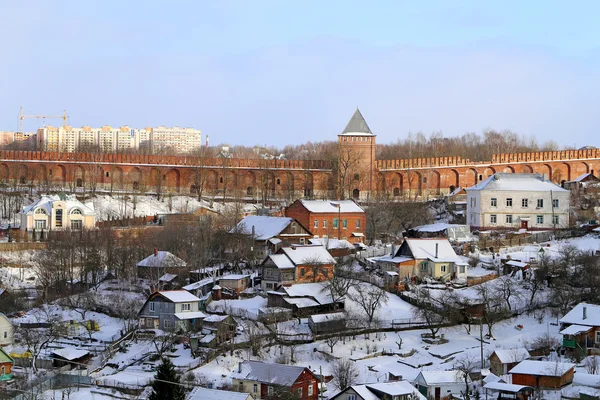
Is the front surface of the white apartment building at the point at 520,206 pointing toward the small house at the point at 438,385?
yes

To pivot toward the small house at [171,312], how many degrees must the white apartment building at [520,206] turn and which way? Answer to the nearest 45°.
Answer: approximately 45° to its right

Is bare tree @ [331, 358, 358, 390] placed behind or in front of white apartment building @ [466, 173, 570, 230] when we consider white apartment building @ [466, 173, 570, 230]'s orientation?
in front

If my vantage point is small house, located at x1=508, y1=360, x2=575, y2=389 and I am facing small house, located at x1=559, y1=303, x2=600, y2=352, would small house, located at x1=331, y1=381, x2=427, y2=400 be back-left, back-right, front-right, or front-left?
back-left

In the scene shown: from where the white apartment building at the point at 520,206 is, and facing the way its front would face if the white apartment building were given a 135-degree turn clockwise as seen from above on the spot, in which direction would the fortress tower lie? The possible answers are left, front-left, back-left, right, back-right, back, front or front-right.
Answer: front

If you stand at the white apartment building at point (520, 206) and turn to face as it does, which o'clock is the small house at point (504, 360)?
The small house is roughly at 12 o'clock from the white apartment building.

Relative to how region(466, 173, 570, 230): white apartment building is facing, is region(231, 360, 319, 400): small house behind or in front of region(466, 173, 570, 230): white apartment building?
in front

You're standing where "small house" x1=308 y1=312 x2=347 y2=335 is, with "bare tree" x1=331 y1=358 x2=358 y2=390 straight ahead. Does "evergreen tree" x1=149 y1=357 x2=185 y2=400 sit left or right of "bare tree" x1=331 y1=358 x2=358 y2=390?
right

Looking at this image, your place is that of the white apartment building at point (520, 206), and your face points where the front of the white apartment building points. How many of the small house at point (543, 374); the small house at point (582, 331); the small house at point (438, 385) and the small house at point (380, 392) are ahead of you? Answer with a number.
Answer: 4

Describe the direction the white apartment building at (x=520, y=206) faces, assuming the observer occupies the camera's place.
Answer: facing the viewer

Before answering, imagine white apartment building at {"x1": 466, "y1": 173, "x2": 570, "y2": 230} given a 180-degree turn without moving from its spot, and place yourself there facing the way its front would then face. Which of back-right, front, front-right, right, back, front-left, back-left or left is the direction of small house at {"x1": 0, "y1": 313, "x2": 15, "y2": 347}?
back-left

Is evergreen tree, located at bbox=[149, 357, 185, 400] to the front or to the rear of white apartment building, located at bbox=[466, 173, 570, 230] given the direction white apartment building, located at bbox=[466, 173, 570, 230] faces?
to the front

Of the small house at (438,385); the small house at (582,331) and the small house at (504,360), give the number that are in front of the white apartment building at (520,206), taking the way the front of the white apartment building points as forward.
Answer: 3
